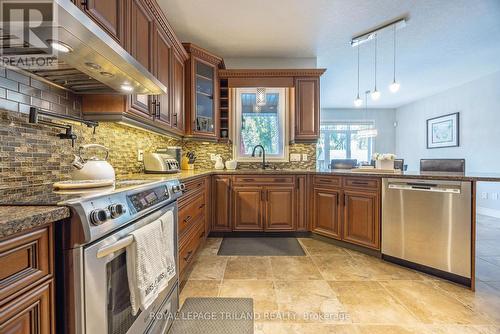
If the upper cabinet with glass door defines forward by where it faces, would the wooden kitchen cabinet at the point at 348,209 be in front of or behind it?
in front

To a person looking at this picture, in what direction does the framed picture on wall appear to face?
facing the viewer and to the left of the viewer

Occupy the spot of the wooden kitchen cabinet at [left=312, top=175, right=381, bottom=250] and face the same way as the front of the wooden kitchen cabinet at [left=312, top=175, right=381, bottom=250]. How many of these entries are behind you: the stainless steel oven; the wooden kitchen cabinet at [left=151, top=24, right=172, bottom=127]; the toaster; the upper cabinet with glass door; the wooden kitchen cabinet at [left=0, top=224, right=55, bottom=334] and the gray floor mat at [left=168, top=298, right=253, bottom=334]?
0

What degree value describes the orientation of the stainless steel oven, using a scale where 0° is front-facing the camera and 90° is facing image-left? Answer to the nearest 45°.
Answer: approximately 315°

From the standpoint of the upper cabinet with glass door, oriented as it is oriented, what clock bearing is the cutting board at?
The cutting board is roughly at 2 o'clock from the upper cabinet with glass door.

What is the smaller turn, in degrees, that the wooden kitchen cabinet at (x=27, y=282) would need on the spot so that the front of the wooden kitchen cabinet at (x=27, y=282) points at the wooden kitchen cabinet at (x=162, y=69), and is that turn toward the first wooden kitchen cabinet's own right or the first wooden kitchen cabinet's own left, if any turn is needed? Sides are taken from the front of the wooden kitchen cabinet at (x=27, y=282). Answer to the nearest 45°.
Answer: approximately 90° to the first wooden kitchen cabinet's own left

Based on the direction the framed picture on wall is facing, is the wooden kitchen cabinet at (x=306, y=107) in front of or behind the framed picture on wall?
in front

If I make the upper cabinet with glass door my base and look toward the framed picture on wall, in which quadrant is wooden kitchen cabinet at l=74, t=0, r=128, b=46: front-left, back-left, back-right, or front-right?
back-right

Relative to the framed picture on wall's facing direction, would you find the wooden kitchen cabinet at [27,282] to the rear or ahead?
ahead

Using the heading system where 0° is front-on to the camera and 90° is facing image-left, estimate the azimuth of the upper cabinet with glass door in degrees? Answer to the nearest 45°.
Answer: approximately 315°

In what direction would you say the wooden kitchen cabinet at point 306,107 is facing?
toward the camera

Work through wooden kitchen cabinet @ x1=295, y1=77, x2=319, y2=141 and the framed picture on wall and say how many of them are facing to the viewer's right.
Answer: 0

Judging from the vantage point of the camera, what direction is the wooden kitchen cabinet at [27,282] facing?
facing the viewer and to the right of the viewer

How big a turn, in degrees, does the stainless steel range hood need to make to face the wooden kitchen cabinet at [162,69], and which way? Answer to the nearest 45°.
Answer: approximately 90° to its left

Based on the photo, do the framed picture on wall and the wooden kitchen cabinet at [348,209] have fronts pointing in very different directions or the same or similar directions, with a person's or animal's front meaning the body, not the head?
same or similar directions

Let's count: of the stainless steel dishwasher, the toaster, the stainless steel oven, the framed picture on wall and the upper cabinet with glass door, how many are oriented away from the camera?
0

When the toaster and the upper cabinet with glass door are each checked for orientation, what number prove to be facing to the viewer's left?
0

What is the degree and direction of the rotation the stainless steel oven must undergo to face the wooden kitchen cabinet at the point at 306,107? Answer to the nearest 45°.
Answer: approximately 90° to its left

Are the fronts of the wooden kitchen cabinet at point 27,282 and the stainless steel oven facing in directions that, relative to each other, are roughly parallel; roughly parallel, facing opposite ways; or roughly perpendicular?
roughly parallel

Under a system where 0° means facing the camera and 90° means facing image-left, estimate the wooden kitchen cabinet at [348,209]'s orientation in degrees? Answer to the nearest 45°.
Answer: approximately 45°
